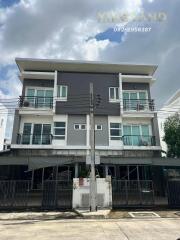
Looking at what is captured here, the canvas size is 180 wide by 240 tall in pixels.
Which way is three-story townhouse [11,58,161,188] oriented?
toward the camera

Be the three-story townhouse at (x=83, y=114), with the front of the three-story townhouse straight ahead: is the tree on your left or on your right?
on your left
